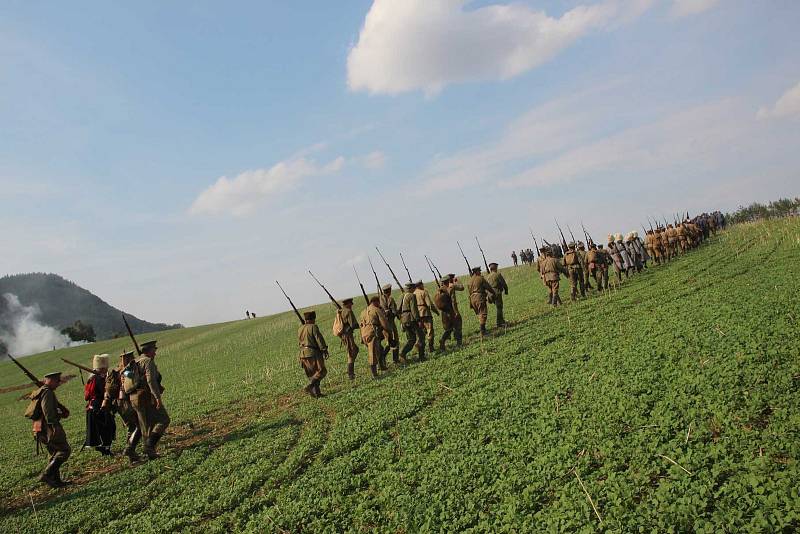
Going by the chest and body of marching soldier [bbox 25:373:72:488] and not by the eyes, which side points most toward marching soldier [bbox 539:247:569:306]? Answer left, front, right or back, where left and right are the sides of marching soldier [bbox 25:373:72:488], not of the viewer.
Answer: front

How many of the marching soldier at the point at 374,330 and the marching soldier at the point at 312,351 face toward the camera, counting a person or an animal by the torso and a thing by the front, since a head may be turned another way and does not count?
0

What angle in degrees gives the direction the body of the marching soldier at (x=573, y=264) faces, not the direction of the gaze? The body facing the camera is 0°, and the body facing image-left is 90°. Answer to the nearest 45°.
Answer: approximately 225°

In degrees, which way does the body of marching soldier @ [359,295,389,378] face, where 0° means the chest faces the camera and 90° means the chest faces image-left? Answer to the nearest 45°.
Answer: approximately 225°

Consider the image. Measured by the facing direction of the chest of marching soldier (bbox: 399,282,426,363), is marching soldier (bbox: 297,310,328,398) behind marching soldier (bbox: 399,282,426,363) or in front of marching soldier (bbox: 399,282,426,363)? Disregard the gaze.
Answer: behind

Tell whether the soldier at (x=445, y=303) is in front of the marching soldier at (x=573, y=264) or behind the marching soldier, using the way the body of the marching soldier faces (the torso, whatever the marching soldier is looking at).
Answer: behind

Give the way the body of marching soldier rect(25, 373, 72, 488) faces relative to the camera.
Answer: to the viewer's right

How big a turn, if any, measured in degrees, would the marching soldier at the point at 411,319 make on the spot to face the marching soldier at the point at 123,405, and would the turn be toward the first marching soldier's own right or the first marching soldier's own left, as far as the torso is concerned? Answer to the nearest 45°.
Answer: approximately 180°
